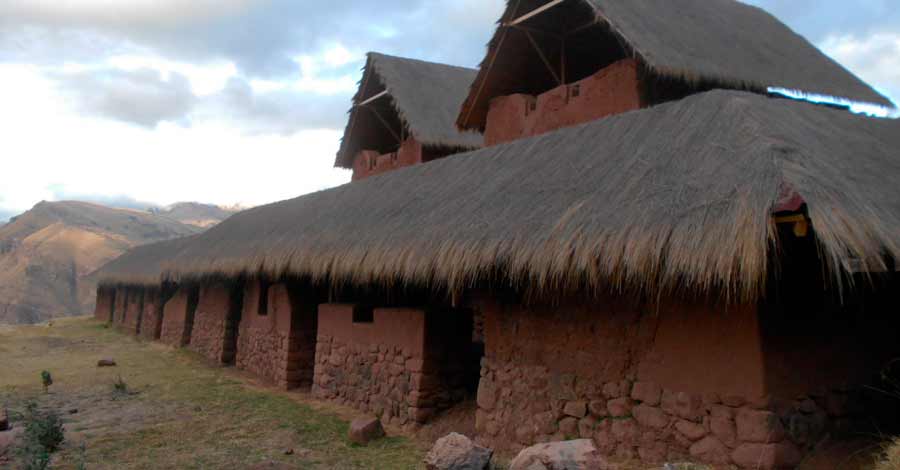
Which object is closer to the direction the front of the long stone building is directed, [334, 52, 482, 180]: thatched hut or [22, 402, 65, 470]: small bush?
the small bush

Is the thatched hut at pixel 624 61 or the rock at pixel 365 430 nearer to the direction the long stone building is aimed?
the rock

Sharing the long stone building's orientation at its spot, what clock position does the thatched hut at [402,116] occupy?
The thatched hut is roughly at 4 o'clock from the long stone building.

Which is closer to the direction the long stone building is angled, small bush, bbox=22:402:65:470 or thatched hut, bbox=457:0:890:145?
the small bush

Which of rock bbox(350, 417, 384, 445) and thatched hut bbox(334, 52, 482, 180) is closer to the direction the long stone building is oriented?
the rock

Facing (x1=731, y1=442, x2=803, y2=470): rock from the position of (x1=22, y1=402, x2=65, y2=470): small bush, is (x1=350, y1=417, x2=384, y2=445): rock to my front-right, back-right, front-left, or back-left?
front-left

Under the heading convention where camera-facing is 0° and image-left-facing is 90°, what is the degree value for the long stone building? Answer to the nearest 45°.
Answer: approximately 45°

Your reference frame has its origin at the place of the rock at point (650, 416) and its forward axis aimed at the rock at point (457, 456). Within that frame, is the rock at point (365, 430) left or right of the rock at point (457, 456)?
right
